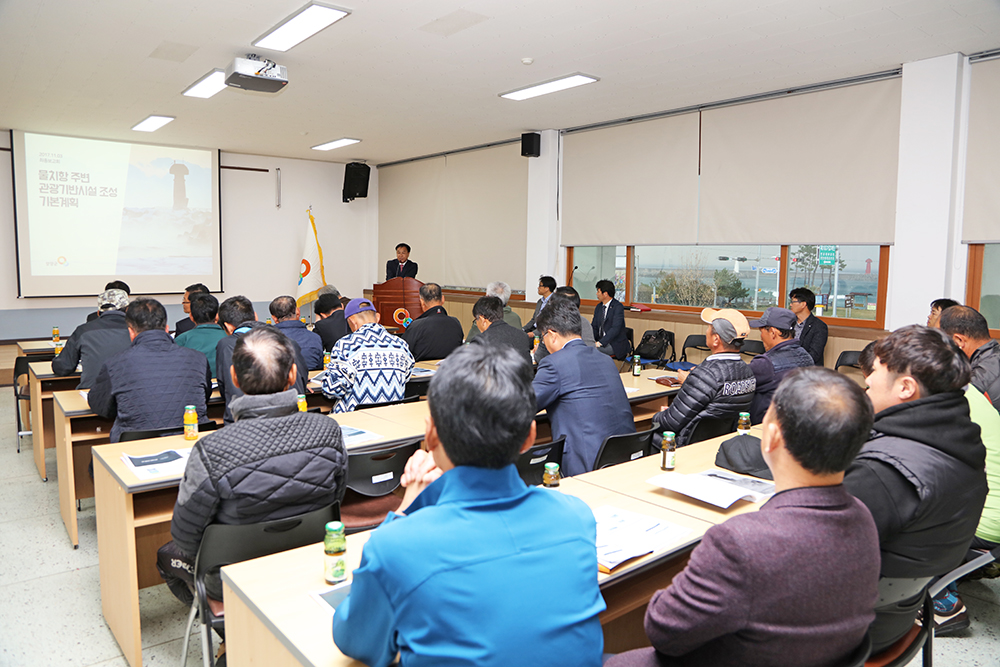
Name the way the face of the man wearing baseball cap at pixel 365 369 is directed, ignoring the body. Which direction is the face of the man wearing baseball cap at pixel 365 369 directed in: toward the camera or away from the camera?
away from the camera

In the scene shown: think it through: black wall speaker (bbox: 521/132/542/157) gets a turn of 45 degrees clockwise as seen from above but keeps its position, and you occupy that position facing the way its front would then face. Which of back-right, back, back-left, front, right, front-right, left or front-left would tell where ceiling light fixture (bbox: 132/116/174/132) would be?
front

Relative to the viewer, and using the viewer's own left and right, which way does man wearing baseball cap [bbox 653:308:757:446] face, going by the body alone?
facing away from the viewer and to the left of the viewer

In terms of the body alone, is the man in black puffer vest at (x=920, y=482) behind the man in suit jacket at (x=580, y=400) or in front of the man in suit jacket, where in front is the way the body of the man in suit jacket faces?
behind

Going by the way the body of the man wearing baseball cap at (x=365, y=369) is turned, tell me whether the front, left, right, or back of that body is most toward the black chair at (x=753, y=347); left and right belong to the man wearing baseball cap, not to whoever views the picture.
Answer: right

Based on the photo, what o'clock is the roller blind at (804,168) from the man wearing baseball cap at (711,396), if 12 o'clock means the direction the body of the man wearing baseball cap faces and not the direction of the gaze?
The roller blind is roughly at 2 o'clock from the man wearing baseball cap.

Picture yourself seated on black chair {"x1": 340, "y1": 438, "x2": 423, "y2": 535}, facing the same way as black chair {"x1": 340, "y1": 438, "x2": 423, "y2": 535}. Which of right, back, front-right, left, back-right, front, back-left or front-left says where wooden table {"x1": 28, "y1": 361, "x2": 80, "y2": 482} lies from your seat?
front

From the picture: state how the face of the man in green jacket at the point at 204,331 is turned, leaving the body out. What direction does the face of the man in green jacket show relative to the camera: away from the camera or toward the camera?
away from the camera

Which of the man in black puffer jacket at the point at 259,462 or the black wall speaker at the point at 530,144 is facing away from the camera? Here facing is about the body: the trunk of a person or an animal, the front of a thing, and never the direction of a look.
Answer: the man in black puffer jacket

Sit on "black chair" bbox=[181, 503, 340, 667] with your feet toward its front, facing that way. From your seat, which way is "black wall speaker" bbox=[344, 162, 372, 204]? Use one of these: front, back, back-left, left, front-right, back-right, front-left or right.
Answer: front-right

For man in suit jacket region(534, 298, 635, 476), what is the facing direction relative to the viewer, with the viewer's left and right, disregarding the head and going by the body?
facing away from the viewer and to the left of the viewer

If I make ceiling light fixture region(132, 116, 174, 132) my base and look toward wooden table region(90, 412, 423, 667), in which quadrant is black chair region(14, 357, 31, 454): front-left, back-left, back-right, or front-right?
front-right

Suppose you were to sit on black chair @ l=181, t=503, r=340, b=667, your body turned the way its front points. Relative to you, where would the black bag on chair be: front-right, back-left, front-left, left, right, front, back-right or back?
right

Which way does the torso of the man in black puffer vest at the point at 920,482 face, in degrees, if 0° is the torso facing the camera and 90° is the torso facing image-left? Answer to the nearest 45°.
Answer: approximately 135°

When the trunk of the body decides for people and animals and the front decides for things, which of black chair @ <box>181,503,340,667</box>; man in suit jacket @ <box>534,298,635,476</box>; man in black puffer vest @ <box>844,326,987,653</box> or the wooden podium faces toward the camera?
the wooden podium

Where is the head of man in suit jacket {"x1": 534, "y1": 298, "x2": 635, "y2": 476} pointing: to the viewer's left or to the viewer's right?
to the viewer's left

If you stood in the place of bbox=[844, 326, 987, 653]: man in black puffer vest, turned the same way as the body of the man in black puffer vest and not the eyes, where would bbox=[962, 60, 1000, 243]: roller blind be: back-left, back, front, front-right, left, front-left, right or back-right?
front-right

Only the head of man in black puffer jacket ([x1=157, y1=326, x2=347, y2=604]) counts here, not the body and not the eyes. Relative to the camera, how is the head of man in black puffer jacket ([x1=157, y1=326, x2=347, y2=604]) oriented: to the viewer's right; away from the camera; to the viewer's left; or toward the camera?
away from the camera
